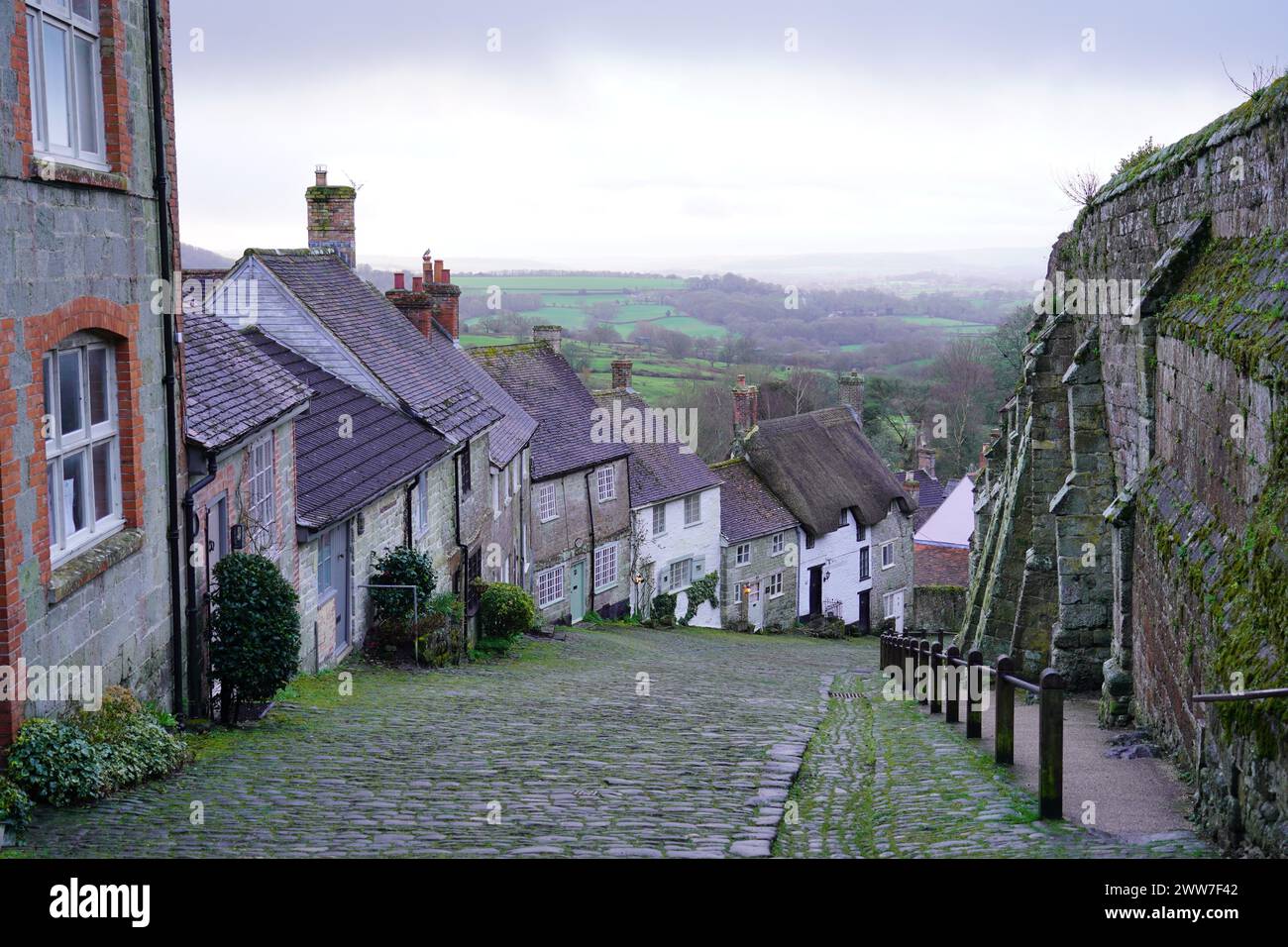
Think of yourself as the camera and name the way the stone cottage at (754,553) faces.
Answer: facing the viewer and to the right of the viewer

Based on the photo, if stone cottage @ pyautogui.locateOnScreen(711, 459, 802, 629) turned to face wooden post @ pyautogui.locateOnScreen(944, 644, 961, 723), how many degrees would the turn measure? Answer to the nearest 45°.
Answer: approximately 45° to its right

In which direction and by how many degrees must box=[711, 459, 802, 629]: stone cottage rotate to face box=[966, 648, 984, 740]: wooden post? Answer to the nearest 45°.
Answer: approximately 45° to its right

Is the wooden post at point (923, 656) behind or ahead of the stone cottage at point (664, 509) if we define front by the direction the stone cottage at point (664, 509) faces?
ahead

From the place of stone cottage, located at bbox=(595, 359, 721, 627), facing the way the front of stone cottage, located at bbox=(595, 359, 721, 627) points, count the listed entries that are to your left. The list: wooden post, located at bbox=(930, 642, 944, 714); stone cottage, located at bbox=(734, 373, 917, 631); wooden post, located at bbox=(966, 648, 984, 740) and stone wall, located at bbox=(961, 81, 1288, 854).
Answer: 1

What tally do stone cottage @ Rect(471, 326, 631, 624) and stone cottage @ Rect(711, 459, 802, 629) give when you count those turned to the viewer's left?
0

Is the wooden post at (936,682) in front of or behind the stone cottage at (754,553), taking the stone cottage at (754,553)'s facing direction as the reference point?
in front

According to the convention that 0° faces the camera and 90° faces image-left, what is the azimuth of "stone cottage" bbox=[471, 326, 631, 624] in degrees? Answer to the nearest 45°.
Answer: approximately 315°

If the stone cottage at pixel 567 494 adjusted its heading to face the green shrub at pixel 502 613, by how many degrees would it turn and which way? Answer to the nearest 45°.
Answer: approximately 45° to its right

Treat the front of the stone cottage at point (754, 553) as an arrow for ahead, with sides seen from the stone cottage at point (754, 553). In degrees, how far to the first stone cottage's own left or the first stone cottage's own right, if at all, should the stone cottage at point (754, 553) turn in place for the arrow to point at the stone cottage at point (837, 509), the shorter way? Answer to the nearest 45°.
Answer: approximately 90° to the first stone cottage's own left

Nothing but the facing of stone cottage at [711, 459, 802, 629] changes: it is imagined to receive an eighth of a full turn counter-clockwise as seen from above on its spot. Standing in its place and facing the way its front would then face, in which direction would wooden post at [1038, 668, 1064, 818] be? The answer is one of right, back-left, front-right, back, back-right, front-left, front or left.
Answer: right

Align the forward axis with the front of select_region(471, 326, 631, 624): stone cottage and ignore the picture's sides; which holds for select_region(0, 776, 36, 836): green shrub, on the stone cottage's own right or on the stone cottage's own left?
on the stone cottage's own right

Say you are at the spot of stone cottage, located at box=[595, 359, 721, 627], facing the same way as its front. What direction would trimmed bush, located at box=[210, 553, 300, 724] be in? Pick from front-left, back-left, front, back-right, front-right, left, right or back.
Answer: front-right

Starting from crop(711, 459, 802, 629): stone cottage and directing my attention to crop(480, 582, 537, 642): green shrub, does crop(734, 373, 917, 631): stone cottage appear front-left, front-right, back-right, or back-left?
back-left

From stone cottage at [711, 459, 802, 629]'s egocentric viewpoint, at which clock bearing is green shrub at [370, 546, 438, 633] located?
The green shrub is roughly at 2 o'clock from the stone cottage.

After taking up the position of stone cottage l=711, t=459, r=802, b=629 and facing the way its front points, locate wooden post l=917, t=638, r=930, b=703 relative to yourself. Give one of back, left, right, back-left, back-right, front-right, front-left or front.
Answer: front-right

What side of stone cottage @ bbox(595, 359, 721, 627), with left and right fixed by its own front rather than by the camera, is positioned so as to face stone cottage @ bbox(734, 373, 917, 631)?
left

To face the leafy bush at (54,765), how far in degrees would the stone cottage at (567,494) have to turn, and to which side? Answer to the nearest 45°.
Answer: approximately 45° to its right
